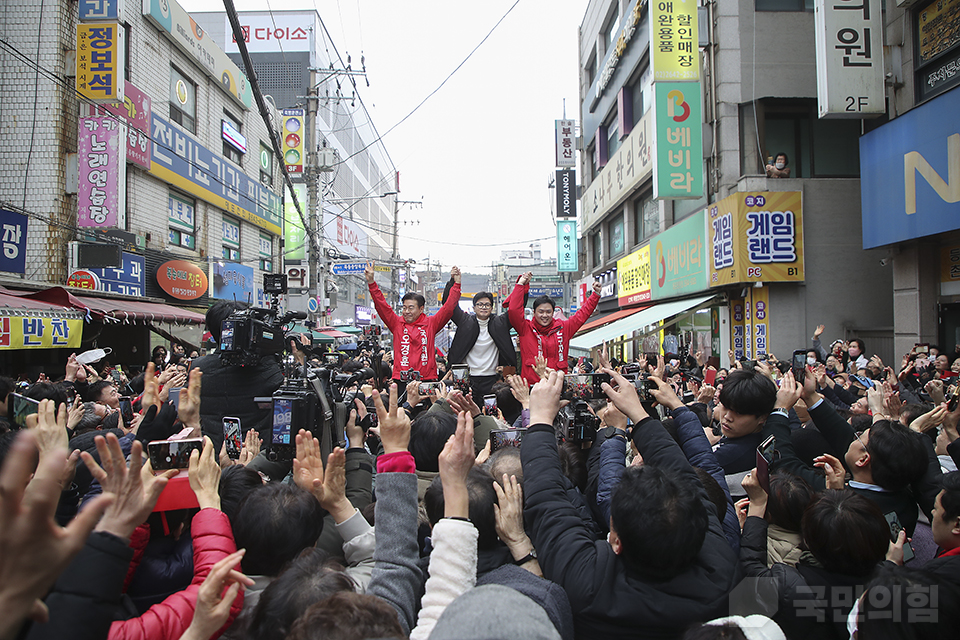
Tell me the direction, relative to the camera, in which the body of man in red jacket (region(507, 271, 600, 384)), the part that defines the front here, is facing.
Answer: toward the camera

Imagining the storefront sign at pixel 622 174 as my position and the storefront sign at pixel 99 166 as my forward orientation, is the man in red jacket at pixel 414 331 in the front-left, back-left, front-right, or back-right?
front-left

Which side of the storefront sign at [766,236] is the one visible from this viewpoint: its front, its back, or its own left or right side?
front

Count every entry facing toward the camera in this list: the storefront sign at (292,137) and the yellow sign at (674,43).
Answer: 2

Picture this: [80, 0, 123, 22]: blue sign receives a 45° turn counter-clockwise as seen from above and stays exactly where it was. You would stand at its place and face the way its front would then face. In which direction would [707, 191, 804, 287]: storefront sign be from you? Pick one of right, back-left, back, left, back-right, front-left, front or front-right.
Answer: front

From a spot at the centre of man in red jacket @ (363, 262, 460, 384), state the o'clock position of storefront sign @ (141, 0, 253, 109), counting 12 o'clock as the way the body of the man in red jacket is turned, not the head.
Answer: The storefront sign is roughly at 5 o'clock from the man in red jacket.

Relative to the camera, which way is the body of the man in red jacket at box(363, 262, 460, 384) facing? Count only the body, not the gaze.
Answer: toward the camera

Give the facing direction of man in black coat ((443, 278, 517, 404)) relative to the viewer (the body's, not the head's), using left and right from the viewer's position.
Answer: facing the viewer

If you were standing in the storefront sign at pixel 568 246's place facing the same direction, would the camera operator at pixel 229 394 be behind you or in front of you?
in front
